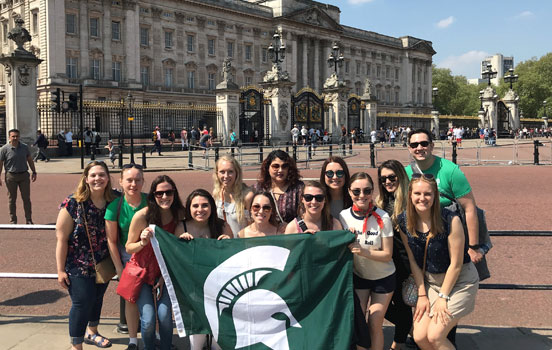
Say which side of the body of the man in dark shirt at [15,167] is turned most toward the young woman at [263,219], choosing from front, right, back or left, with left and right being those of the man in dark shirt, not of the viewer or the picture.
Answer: front

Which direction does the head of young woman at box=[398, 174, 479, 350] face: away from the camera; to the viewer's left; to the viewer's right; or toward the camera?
toward the camera

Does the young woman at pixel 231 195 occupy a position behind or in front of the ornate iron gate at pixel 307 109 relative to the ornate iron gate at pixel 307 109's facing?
in front

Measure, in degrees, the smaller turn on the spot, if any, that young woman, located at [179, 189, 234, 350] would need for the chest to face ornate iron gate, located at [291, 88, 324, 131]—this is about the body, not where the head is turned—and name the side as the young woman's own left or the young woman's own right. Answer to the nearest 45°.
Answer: approximately 180°

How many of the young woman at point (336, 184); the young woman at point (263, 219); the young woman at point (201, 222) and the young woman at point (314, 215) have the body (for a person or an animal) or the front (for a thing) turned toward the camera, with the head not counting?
4

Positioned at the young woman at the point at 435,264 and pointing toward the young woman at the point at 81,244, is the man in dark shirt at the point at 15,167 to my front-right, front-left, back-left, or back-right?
front-right

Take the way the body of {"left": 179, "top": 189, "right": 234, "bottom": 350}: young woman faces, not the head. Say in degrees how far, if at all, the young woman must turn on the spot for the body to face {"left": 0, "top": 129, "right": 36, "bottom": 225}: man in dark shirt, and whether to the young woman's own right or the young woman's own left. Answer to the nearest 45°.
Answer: approximately 135° to the young woman's own right

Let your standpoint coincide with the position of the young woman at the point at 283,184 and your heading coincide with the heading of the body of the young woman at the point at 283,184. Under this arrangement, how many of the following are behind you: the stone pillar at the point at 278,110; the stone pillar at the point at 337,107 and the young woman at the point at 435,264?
2

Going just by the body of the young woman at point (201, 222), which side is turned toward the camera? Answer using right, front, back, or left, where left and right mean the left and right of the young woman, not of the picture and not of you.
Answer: front

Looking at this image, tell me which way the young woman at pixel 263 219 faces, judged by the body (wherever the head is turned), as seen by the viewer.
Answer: toward the camera

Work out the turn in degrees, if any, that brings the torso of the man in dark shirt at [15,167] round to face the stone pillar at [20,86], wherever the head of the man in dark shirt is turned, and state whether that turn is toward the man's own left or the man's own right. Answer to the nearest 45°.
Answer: approximately 180°

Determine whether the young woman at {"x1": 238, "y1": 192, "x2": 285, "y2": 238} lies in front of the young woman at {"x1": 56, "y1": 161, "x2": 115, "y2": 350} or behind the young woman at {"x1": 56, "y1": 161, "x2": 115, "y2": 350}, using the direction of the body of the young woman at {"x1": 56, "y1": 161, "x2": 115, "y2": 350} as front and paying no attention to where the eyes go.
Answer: in front

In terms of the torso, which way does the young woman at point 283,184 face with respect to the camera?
toward the camera

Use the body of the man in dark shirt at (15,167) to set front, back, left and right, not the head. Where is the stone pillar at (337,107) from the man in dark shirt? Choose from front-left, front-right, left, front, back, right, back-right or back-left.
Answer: back-left

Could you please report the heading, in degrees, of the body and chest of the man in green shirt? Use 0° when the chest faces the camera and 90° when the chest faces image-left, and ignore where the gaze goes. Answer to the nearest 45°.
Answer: approximately 45°

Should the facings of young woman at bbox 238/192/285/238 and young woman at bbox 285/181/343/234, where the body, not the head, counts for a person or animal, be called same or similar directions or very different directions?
same or similar directions

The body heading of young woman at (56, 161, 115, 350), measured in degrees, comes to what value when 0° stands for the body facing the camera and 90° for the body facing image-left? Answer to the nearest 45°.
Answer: approximately 315°
